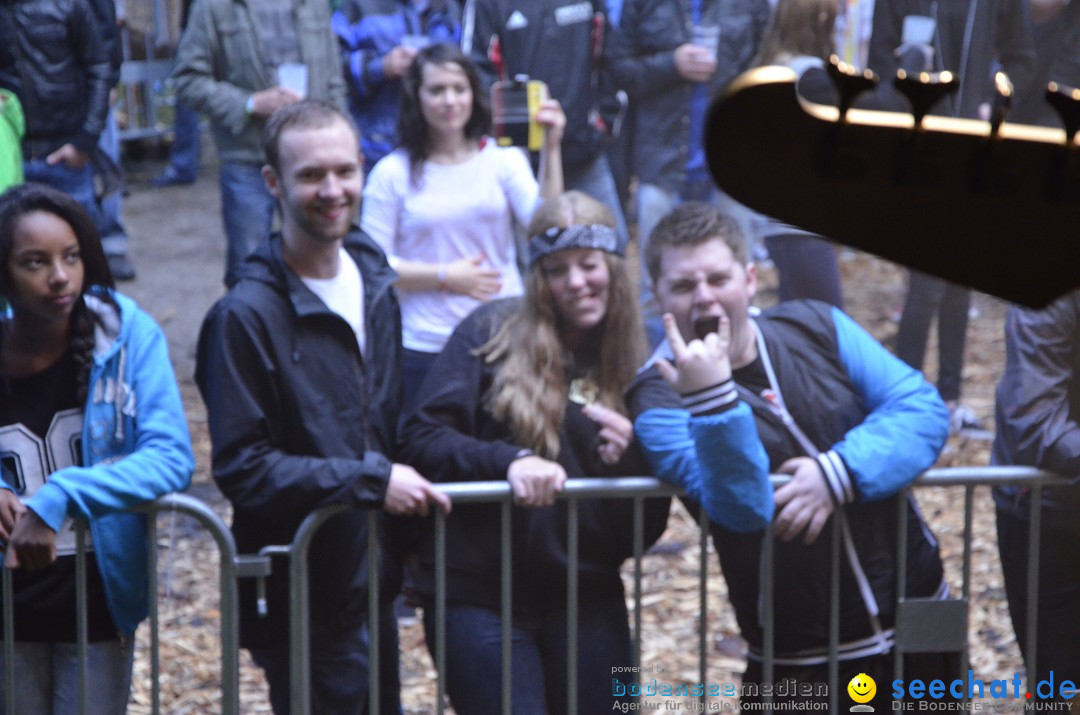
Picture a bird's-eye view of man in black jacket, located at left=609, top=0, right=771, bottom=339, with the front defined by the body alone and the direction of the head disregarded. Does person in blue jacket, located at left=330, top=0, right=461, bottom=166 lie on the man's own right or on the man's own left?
on the man's own right

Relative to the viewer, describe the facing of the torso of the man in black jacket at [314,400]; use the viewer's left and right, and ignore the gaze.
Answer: facing the viewer and to the right of the viewer

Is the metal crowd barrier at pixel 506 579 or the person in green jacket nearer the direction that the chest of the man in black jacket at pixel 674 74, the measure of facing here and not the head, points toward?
the metal crowd barrier

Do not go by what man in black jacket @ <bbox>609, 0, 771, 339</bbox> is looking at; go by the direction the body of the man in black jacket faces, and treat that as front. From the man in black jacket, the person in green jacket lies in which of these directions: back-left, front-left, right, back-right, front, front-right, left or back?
front-right

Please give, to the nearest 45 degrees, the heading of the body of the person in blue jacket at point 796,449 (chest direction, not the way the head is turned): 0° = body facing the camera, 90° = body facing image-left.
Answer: approximately 0°

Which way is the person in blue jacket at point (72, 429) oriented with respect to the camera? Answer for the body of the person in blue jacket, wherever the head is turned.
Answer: toward the camera

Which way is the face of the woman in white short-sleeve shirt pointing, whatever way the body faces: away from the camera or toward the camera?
toward the camera

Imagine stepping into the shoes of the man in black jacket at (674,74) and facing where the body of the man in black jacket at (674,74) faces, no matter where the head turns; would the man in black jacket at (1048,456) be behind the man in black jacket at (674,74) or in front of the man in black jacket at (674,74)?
in front

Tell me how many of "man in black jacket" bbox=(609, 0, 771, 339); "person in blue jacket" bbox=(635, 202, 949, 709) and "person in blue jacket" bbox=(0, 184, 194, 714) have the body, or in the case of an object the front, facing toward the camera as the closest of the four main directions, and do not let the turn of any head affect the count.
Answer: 3

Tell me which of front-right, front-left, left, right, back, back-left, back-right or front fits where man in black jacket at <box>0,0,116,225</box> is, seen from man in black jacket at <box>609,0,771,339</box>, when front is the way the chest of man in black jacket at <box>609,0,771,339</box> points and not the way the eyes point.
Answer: front-right

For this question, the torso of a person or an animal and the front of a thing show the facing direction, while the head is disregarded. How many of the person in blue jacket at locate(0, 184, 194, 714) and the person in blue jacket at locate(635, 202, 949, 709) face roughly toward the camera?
2

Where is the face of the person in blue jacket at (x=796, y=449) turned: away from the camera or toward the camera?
toward the camera

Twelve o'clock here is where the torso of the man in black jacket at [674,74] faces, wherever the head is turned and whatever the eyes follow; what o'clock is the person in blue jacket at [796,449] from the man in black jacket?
The person in blue jacket is roughly at 12 o'clock from the man in black jacket.

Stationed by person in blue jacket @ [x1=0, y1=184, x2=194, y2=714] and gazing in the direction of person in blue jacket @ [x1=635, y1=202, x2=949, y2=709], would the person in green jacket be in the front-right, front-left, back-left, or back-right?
back-left

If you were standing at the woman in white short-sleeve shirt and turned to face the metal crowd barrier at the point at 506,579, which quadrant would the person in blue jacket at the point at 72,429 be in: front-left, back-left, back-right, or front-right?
front-right

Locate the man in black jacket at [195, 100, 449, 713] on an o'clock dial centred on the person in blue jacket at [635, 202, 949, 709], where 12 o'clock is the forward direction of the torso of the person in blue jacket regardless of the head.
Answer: The man in black jacket is roughly at 3 o'clock from the person in blue jacket.

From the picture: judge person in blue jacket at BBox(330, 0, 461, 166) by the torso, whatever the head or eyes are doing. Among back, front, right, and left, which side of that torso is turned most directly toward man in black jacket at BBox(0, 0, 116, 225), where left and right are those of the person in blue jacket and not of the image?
right
